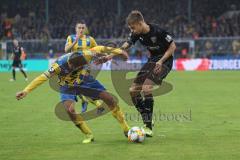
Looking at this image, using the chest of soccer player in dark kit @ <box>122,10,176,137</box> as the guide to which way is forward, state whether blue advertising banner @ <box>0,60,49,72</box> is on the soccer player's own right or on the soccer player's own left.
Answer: on the soccer player's own right

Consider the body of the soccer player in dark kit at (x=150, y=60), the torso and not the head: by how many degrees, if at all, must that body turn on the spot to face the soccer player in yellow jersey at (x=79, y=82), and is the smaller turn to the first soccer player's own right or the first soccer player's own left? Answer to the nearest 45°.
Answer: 0° — they already face them

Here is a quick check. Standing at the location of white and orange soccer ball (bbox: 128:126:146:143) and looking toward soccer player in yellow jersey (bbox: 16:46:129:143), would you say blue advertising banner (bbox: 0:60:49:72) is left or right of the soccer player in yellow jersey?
right

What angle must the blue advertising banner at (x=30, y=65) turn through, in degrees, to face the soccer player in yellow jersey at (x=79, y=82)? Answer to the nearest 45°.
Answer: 0° — it already faces them

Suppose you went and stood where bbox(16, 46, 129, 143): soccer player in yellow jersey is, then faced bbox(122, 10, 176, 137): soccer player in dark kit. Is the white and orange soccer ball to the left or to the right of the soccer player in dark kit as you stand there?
right

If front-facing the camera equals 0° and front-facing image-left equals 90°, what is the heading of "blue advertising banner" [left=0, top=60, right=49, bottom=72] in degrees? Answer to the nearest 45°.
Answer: approximately 0°

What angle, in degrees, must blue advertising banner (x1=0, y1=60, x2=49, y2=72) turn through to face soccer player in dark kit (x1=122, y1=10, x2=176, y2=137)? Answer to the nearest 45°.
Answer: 0° — it already faces them

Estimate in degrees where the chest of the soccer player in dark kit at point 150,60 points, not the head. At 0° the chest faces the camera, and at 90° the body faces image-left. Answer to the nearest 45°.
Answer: approximately 45°

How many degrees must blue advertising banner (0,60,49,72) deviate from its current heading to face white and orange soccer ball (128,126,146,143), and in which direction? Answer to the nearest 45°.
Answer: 0° — it already faces it
